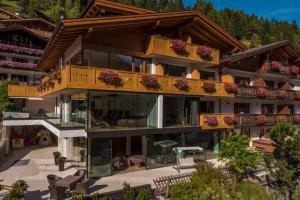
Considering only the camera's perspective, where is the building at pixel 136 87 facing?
facing the viewer and to the right of the viewer

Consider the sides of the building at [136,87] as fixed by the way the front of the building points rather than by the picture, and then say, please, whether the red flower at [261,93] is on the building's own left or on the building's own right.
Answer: on the building's own left

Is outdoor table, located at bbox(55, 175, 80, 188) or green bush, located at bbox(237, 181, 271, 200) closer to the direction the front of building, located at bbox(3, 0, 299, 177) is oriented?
the green bush

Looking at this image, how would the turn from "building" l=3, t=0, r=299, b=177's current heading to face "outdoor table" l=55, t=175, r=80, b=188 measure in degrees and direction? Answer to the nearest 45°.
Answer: approximately 90° to its right

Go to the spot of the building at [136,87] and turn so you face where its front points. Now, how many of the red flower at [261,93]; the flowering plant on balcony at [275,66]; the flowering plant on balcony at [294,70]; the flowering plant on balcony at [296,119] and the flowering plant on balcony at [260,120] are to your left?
5

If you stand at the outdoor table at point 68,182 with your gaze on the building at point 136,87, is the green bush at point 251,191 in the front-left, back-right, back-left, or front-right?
front-right

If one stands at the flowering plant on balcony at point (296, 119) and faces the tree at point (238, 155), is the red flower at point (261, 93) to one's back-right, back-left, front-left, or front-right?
front-right

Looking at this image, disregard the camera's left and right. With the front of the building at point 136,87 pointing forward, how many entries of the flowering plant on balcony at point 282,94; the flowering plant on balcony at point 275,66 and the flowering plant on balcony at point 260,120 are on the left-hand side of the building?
3

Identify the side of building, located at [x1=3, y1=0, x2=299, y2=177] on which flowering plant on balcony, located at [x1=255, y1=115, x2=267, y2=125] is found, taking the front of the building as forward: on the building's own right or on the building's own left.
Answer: on the building's own left
